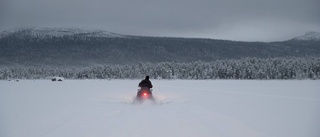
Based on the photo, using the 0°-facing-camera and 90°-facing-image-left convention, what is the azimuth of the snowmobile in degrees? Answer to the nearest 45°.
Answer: approximately 180°
